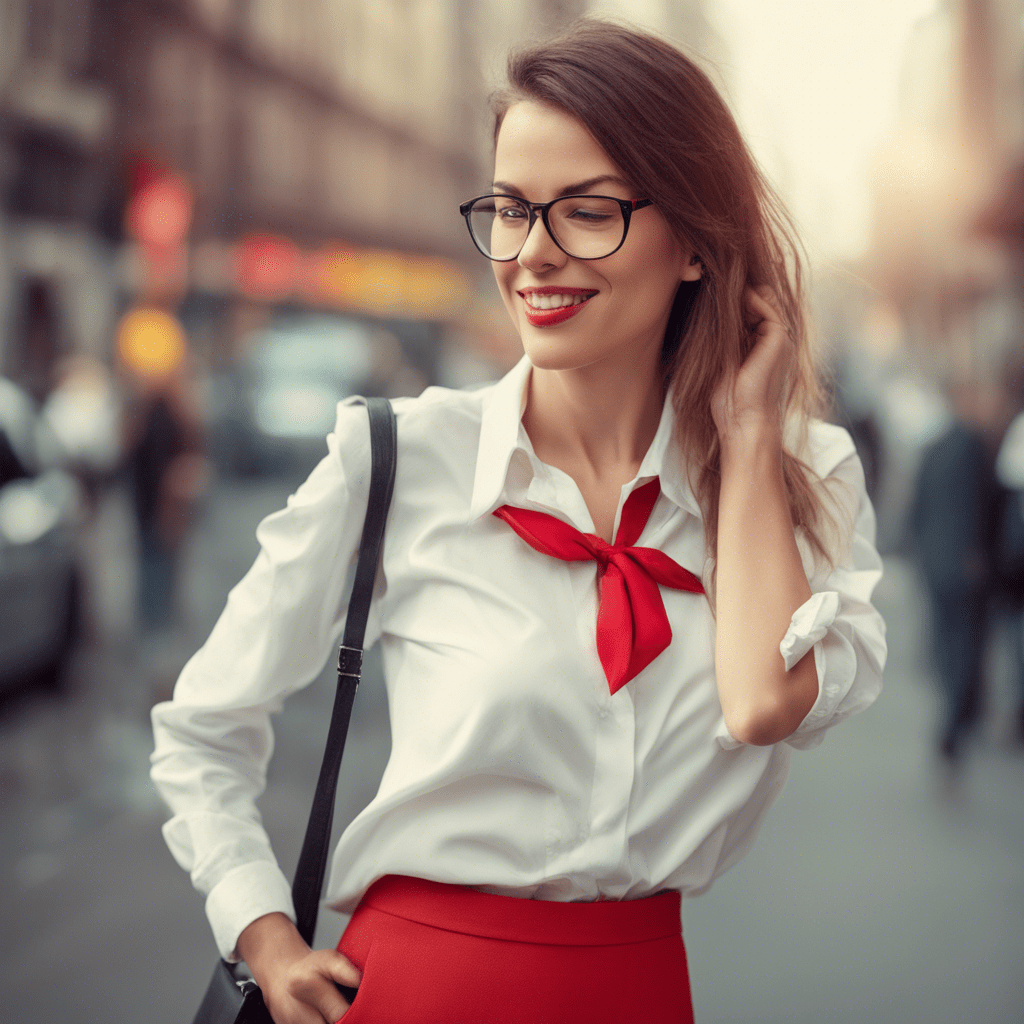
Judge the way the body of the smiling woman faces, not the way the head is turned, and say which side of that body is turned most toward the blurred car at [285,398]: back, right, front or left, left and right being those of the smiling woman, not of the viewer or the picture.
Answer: back

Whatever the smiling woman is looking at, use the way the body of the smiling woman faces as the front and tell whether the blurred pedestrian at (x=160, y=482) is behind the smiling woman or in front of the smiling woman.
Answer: behind

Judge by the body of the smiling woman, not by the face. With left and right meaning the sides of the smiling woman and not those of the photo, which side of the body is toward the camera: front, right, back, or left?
front

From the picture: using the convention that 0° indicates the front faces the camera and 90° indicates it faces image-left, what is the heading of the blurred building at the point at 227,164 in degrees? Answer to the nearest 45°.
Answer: approximately 315°

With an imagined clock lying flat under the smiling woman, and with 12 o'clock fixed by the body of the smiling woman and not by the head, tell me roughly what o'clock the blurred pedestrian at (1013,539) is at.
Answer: The blurred pedestrian is roughly at 7 o'clock from the smiling woman.

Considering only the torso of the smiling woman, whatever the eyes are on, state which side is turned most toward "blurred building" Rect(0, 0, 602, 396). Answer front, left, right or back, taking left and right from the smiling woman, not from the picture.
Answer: back

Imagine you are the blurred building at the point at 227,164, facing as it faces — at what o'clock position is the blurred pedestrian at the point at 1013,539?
The blurred pedestrian is roughly at 1 o'clock from the blurred building.

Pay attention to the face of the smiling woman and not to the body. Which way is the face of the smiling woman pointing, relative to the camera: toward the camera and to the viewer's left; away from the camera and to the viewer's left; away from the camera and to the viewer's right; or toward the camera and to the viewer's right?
toward the camera and to the viewer's left

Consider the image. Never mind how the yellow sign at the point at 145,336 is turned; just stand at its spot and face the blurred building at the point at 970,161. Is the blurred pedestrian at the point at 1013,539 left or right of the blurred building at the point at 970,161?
right

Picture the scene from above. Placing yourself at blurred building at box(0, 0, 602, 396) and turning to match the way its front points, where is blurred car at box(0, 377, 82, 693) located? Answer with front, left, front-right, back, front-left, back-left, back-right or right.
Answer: front-right

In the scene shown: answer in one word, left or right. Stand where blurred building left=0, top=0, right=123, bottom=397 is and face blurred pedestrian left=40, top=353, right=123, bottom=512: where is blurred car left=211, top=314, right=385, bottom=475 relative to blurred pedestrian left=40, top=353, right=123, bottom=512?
left
